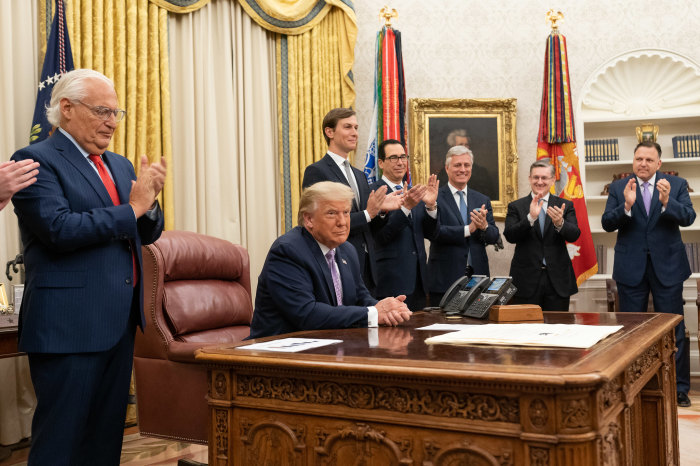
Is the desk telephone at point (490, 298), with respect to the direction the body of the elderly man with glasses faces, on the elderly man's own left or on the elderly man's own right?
on the elderly man's own left

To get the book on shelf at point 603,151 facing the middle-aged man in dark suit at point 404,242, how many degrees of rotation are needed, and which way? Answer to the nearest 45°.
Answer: approximately 45° to its right

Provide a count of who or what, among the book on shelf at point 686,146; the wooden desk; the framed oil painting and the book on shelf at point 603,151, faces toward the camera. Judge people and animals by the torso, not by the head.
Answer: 3

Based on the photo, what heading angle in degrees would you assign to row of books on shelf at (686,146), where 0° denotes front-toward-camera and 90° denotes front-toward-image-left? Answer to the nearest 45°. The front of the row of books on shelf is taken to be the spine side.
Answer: approximately 0°

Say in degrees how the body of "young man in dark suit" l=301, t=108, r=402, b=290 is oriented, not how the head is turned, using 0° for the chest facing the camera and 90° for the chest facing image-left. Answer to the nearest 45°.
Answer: approximately 315°

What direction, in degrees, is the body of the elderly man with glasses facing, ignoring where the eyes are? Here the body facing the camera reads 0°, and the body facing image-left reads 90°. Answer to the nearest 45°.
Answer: approximately 315°

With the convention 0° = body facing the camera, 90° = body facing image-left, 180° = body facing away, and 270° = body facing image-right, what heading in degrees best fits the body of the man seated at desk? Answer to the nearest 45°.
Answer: approximately 315°

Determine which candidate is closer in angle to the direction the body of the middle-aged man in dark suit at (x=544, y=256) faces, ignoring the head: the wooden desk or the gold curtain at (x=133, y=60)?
the wooden desk

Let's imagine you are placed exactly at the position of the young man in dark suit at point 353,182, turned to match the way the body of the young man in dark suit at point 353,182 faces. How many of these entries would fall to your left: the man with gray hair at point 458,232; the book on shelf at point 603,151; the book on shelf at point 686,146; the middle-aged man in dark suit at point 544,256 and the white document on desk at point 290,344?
4
